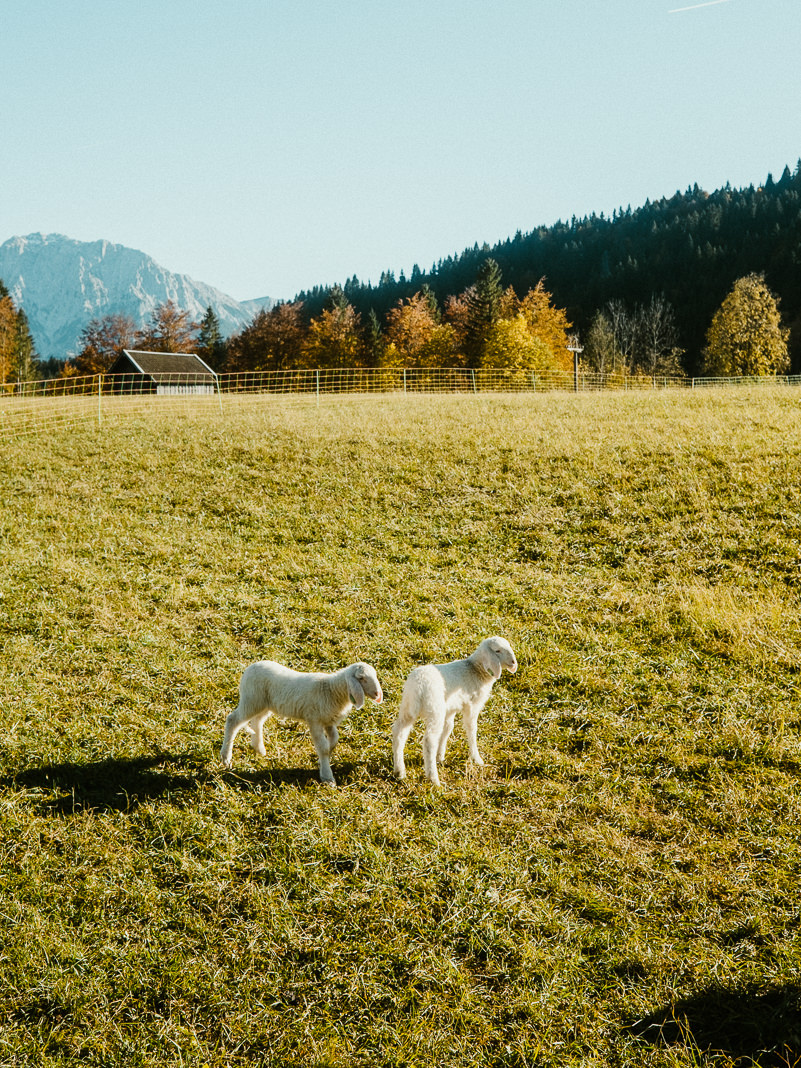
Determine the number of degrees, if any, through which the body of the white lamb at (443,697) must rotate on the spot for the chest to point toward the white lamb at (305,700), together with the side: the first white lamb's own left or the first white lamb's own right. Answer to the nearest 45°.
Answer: approximately 135° to the first white lamb's own left

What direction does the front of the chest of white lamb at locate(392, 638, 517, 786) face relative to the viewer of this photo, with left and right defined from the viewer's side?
facing away from the viewer and to the right of the viewer
